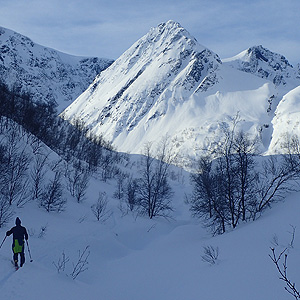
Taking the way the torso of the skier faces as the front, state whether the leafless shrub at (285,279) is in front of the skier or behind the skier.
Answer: behind

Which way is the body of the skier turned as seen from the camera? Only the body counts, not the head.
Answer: away from the camera
